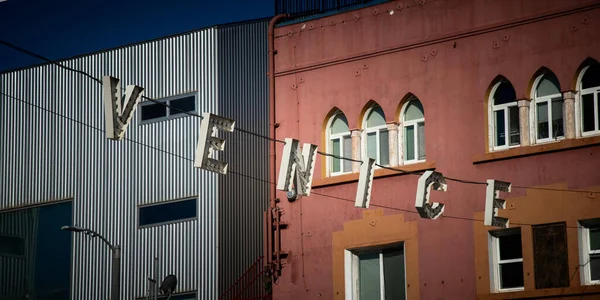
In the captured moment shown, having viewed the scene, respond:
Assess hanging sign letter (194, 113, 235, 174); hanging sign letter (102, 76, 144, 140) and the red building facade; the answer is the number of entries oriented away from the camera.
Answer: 0

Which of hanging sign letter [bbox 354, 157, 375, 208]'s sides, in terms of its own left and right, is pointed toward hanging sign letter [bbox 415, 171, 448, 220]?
left

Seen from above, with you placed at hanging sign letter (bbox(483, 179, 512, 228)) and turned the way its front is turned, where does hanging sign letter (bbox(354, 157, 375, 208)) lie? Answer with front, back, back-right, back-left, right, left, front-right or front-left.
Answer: right

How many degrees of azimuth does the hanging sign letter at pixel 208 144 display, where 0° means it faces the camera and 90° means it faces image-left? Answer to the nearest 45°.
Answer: approximately 315°

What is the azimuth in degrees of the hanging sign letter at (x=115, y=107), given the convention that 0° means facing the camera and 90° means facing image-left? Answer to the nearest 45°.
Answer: approximately 315°

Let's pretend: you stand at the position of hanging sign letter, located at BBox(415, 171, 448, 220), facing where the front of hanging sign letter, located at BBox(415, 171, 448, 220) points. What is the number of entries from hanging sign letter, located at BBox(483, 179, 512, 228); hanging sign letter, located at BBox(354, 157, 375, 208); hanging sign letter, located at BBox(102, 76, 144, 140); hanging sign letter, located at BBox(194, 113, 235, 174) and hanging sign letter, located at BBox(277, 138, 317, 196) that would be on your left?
1

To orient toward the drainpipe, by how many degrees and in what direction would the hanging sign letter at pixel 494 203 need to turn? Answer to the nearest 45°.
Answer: approximately 180°

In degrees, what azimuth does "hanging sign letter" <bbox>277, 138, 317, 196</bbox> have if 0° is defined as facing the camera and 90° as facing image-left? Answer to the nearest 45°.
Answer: approximately 315°

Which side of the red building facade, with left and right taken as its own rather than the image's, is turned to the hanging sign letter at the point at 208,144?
front

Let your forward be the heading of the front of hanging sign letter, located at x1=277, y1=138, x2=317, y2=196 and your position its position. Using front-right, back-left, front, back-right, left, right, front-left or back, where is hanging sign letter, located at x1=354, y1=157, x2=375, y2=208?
left

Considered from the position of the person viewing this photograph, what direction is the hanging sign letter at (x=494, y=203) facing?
facing the viewer and to the right of the viewer

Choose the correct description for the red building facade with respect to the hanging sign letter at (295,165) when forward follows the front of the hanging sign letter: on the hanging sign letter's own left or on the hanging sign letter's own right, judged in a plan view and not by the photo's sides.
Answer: on the hanging sign letter's own left
